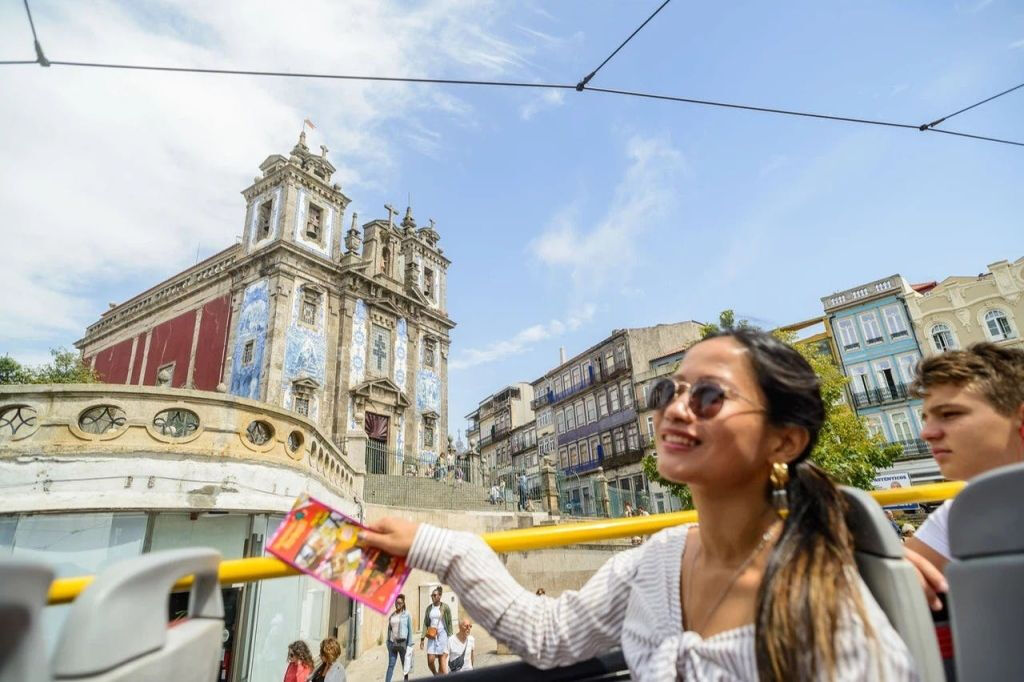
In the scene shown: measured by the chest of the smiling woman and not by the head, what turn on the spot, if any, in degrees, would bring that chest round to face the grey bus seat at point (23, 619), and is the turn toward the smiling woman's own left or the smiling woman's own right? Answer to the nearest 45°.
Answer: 0° — they already face it

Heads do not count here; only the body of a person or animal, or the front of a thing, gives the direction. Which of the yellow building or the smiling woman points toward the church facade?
the yellow building

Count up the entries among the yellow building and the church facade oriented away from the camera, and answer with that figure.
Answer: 0

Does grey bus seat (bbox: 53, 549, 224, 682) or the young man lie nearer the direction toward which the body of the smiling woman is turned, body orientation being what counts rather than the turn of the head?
the grey bus seat

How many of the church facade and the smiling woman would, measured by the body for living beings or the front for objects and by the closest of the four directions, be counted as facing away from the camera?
0

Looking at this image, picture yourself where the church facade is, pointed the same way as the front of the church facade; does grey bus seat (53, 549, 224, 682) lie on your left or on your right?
on your right

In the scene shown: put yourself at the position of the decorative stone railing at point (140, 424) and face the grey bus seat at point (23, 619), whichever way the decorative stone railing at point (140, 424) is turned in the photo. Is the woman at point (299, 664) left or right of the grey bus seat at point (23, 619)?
left

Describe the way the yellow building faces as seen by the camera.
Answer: facing the viewer and to the left of the viewer

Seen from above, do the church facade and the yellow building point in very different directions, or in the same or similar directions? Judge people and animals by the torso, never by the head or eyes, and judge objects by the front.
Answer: very different directions

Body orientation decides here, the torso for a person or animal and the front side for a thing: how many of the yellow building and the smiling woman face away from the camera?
0

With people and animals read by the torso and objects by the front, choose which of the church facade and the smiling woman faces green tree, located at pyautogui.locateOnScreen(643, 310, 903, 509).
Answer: the church facade

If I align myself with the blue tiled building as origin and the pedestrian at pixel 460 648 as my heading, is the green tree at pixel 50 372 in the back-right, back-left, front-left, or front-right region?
front-right

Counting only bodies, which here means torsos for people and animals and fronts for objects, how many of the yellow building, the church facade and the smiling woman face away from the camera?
0
